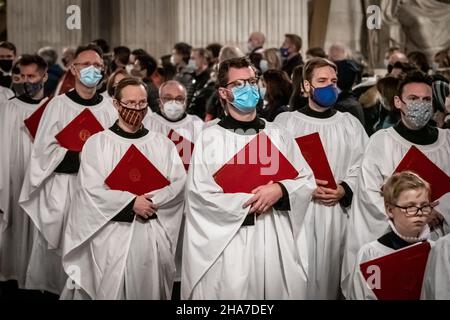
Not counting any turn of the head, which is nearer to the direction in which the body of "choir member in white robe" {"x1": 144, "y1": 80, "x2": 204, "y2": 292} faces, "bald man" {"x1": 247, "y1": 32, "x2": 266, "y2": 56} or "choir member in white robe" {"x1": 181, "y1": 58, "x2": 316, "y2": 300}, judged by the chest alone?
the choir member in white robe

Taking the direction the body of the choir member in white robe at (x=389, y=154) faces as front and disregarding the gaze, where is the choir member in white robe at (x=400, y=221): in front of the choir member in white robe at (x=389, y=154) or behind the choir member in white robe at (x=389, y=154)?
in front

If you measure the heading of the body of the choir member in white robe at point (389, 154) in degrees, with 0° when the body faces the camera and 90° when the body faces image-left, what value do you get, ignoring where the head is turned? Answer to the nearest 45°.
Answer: approximately 315°

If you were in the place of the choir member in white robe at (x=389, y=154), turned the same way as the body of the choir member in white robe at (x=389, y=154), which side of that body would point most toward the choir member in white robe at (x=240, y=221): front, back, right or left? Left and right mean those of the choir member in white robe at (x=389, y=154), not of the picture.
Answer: right

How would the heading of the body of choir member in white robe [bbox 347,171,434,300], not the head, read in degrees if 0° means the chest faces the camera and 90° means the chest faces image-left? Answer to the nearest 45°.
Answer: approximately 315°

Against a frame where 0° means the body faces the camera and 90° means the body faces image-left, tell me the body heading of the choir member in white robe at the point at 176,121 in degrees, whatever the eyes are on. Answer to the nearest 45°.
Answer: approximately 0°

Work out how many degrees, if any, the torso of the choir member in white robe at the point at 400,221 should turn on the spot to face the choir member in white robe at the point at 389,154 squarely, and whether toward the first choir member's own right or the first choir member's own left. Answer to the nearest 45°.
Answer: approximately 135° to the first choir member's own left
